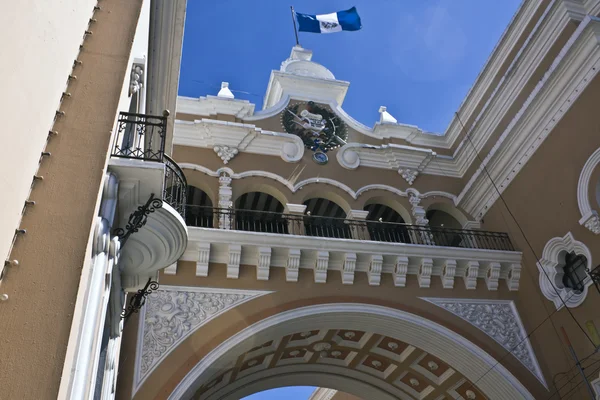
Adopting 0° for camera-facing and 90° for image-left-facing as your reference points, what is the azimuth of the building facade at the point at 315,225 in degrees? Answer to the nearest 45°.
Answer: approximately 0°
